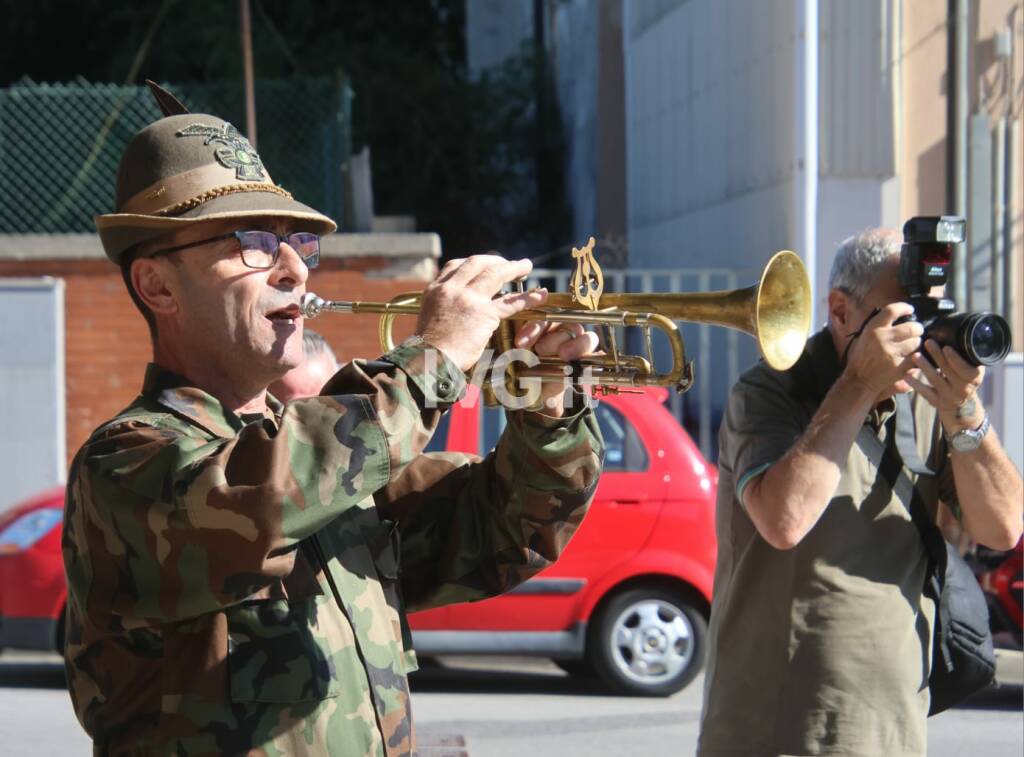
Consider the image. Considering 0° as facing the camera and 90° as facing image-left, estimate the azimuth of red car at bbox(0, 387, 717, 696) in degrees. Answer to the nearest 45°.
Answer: approximately 90°

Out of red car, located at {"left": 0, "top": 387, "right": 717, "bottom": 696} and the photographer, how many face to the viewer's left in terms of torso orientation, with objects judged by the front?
1

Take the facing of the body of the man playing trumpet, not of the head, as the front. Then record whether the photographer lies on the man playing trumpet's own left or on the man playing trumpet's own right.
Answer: on the man playing trumpet's own left

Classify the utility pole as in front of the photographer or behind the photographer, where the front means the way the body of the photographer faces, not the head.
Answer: behind

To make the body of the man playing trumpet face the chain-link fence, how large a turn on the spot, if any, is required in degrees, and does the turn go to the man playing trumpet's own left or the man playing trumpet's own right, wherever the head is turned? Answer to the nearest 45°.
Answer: approximately 135° to the man playing trumpet's own left

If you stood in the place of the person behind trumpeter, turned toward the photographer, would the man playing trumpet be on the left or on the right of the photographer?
right

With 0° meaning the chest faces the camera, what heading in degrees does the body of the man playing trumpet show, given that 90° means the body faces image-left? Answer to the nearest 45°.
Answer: approximately 315°
